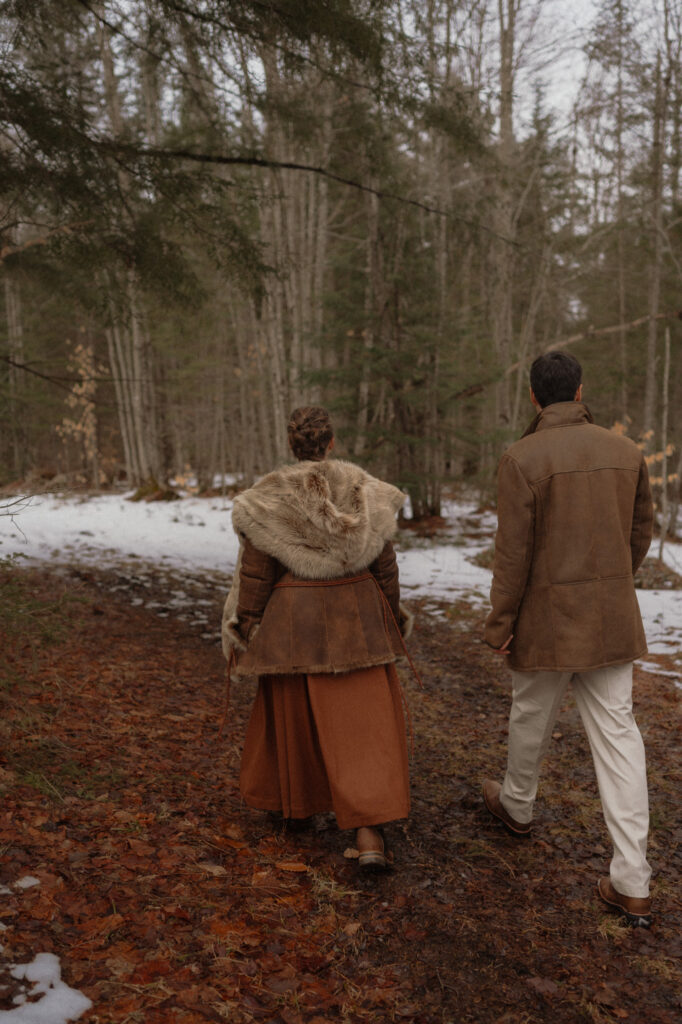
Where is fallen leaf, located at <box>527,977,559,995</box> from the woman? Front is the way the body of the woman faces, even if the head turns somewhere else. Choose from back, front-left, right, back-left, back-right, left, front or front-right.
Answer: back-right

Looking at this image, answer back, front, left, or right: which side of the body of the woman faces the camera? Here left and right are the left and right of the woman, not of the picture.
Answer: back

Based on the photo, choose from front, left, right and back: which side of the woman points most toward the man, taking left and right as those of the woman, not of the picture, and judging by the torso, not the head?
right

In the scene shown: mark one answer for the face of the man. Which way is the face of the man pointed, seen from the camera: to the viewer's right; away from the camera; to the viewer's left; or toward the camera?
away from the camera

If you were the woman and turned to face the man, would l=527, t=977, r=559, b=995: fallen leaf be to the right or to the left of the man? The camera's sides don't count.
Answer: right
